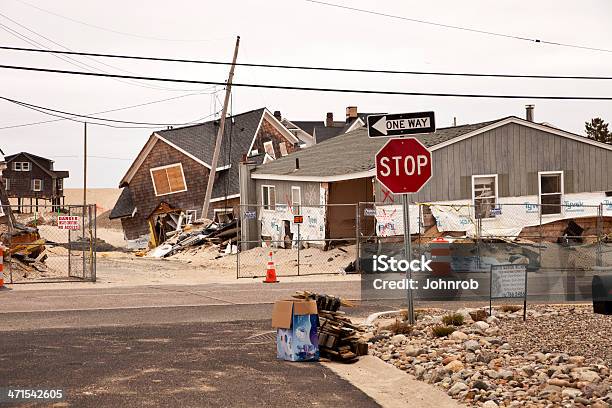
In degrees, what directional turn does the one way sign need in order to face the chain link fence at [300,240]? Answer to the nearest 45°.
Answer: approximately 180°

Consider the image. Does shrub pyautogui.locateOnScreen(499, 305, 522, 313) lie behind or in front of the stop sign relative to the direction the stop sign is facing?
behind

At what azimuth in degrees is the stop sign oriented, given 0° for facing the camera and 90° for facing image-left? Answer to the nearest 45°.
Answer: approximately 0°

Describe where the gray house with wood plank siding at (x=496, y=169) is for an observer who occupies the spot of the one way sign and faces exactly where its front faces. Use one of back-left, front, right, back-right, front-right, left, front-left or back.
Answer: back

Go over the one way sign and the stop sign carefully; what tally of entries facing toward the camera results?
2

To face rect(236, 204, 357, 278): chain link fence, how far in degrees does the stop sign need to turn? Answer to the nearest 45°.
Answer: approximately 180°
